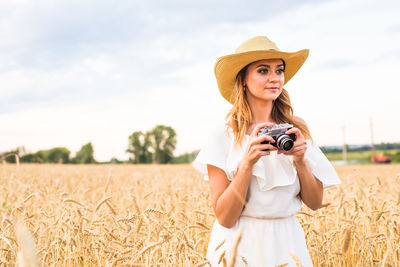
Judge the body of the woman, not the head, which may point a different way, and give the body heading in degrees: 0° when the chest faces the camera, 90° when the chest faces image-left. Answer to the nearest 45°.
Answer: approximately 315°

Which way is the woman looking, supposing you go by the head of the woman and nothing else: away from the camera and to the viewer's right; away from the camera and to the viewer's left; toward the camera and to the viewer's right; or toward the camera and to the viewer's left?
toward the camera and to the viewer's right
